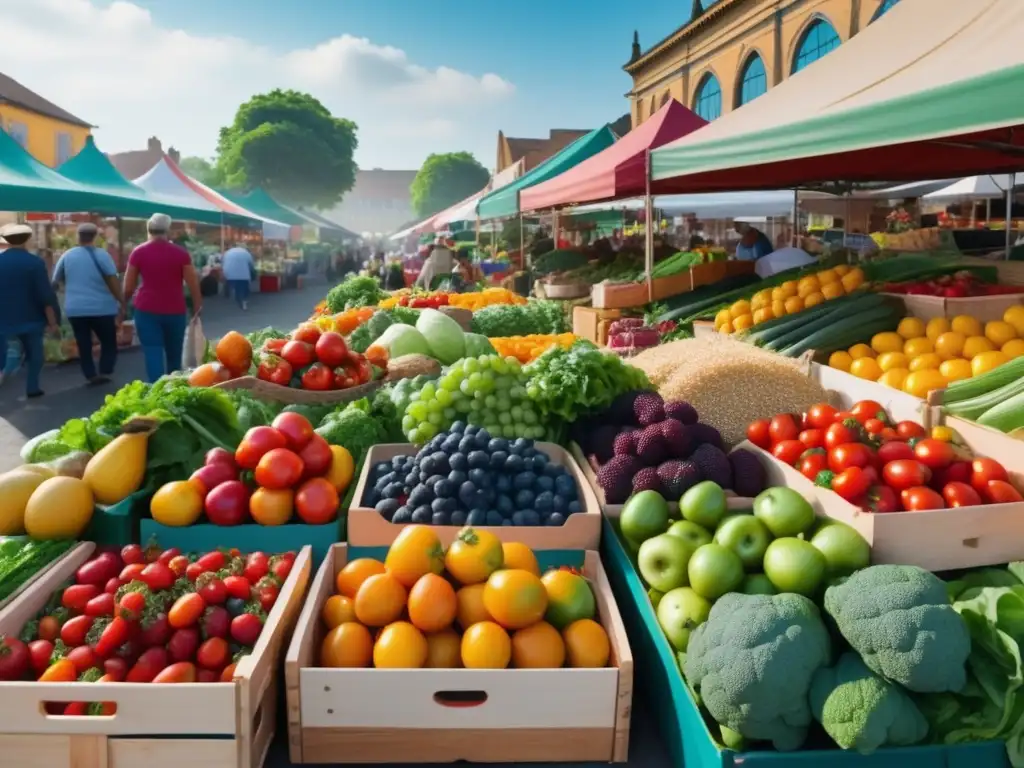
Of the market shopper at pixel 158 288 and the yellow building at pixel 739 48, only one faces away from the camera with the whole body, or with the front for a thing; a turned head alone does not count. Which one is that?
the market shopper

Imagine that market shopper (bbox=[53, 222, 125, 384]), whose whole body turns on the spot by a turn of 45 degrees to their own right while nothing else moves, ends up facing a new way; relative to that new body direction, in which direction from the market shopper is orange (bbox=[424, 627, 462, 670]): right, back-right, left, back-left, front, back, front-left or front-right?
back-right

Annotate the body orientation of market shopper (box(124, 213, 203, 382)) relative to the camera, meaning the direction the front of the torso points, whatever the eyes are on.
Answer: away from the camera

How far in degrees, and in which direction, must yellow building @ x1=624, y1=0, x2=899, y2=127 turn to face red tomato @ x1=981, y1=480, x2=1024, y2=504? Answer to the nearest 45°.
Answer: approximately 45° to its left

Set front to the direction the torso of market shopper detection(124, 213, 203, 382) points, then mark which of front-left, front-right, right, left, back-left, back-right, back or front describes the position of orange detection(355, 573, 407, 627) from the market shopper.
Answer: back

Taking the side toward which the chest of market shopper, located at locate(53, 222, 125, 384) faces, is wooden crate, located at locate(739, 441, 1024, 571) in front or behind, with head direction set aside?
behind

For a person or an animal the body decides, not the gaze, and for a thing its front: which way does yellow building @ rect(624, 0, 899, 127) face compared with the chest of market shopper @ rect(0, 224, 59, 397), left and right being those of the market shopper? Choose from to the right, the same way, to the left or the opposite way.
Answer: to the left

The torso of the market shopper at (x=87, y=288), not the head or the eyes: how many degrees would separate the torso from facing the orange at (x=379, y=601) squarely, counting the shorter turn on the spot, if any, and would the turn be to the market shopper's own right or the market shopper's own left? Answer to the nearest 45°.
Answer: approximately 180°

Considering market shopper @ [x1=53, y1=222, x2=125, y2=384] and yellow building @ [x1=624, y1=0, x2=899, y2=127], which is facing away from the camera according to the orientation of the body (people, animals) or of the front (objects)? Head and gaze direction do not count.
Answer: the market shopper

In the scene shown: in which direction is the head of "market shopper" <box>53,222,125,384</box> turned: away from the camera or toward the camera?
away from the camera

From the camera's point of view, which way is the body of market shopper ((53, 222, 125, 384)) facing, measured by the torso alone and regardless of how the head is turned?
away from the camera
